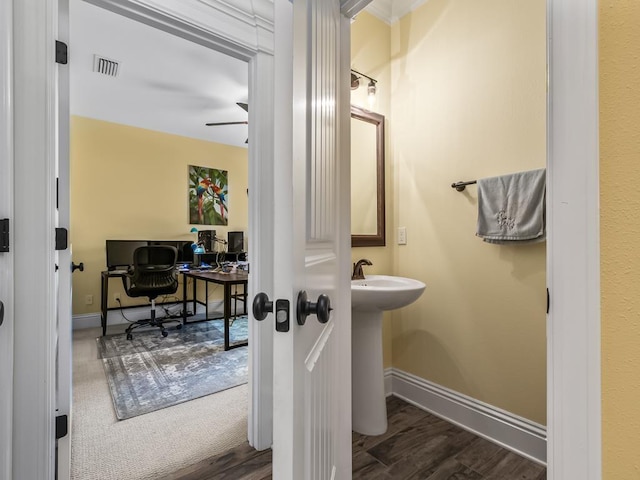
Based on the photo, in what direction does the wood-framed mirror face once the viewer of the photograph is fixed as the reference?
facing the viewer and to the right of the viewer

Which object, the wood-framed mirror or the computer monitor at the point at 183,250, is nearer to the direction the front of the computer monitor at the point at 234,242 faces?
the wood-framed mirror

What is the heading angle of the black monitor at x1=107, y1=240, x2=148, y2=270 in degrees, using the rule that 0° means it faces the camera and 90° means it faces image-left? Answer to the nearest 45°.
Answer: approximately 315°

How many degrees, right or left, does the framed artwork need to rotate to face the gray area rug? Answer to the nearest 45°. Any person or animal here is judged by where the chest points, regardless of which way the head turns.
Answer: approximately 45° to its right

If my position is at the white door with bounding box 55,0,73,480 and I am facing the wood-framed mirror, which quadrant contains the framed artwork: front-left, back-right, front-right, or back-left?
front-left

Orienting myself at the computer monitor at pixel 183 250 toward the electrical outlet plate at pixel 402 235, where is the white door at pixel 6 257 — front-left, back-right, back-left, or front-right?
front-right

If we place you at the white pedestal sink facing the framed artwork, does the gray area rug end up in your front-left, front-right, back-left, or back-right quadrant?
front-left

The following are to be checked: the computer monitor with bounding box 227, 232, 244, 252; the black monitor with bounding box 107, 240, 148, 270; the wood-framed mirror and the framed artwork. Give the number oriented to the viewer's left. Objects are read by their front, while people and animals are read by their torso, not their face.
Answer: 0

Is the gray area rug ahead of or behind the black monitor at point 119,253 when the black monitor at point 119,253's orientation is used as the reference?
ahead

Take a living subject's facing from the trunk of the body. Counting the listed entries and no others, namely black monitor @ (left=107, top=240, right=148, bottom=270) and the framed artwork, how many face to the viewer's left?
0

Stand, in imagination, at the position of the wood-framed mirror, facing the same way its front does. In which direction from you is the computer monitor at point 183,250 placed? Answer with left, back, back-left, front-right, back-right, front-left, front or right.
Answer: back

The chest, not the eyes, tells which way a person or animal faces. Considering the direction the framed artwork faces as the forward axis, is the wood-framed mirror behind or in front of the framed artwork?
in front
